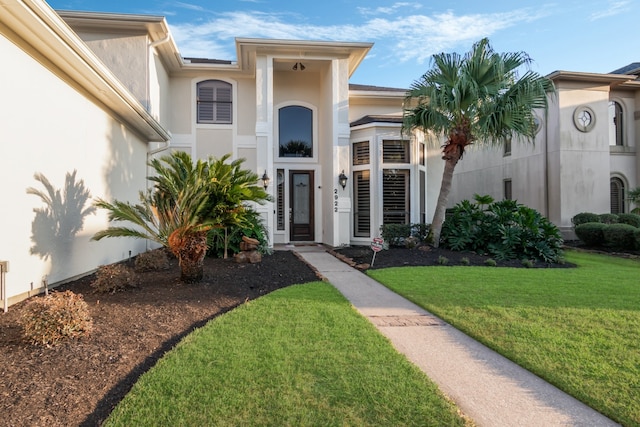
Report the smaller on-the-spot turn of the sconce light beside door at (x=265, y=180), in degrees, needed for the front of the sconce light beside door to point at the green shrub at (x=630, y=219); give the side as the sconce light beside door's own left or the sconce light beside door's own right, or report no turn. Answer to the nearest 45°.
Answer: approximately 90° to the sconce light beside door's own left

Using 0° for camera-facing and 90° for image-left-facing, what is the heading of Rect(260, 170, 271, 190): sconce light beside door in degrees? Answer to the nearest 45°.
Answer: approximately 0°

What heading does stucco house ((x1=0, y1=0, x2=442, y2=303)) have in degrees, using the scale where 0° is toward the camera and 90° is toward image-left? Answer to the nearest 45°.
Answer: approximately 0°

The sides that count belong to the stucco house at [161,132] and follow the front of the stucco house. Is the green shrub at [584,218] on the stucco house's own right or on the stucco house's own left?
on the stucco house's own left

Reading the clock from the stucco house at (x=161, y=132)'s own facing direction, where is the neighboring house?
The neighboring house is roughly at 9 o'clock from the stucco house.

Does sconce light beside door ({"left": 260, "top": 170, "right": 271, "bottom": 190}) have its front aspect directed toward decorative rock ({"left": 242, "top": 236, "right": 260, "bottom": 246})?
yes
